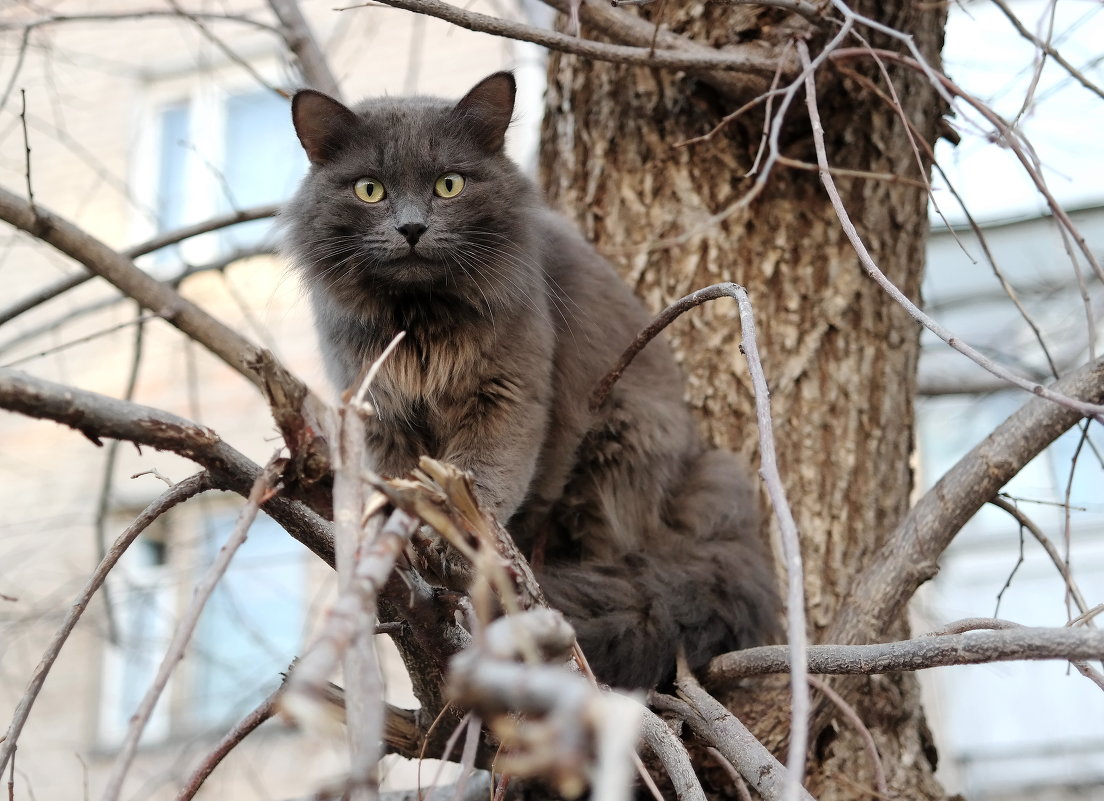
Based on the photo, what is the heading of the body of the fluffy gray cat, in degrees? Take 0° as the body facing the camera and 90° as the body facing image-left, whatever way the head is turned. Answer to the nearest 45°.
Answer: approximately 45°

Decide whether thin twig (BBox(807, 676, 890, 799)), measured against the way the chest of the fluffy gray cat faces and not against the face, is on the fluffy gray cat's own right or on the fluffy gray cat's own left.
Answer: on the fluffy gray cat's own left

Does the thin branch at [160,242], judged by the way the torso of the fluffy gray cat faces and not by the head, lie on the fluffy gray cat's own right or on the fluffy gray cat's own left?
on the fluffy gray cat's own right

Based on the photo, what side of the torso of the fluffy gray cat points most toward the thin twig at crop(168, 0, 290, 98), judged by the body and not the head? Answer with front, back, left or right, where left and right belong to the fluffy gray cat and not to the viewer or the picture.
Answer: right

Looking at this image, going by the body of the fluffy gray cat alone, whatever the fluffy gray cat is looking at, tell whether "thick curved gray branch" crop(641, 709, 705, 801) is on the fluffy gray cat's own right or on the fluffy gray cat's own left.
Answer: on the fluffy gray cat's own left

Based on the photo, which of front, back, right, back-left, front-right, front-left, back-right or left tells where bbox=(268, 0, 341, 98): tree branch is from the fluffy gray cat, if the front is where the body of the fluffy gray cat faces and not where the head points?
right

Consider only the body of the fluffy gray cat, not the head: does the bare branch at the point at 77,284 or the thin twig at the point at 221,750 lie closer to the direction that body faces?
the thin twig
